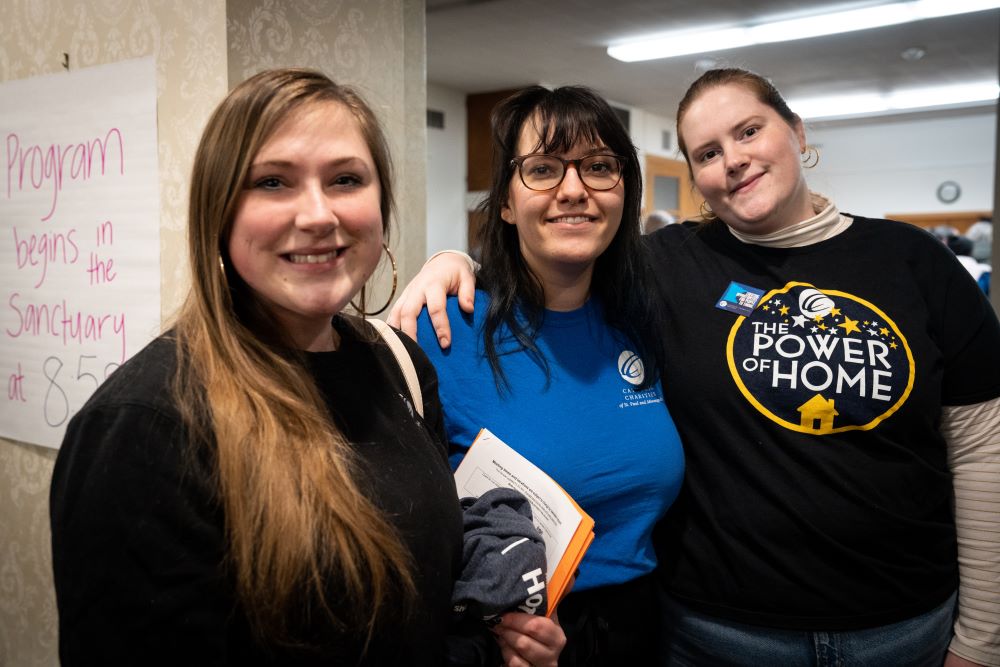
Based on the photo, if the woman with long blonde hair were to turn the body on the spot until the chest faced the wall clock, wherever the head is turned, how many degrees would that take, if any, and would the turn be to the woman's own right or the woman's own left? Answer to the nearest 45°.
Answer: approximately 90° to the woman's own left

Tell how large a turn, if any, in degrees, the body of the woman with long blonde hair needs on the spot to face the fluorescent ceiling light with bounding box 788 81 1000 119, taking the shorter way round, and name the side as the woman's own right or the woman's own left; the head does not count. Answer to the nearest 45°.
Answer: approximately 90° to the woman's own left

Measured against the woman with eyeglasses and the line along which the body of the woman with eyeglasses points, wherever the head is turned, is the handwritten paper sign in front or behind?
behind

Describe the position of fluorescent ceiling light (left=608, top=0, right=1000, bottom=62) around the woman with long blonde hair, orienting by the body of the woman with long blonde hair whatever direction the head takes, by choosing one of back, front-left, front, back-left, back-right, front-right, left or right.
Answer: left

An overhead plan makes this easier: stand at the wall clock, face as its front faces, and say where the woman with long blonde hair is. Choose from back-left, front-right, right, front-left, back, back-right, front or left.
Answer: front

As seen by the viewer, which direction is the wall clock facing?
toward the camera

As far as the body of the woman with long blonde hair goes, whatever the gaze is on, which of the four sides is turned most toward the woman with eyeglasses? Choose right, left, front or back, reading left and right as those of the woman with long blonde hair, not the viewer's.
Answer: left

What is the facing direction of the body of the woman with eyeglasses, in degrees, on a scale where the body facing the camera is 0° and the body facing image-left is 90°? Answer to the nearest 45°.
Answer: approximately 315°

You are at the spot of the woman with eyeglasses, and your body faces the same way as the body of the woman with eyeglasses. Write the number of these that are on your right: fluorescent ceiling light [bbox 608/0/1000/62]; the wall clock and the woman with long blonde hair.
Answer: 1

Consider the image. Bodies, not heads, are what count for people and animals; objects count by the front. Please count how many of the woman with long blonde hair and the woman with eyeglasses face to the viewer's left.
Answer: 0
